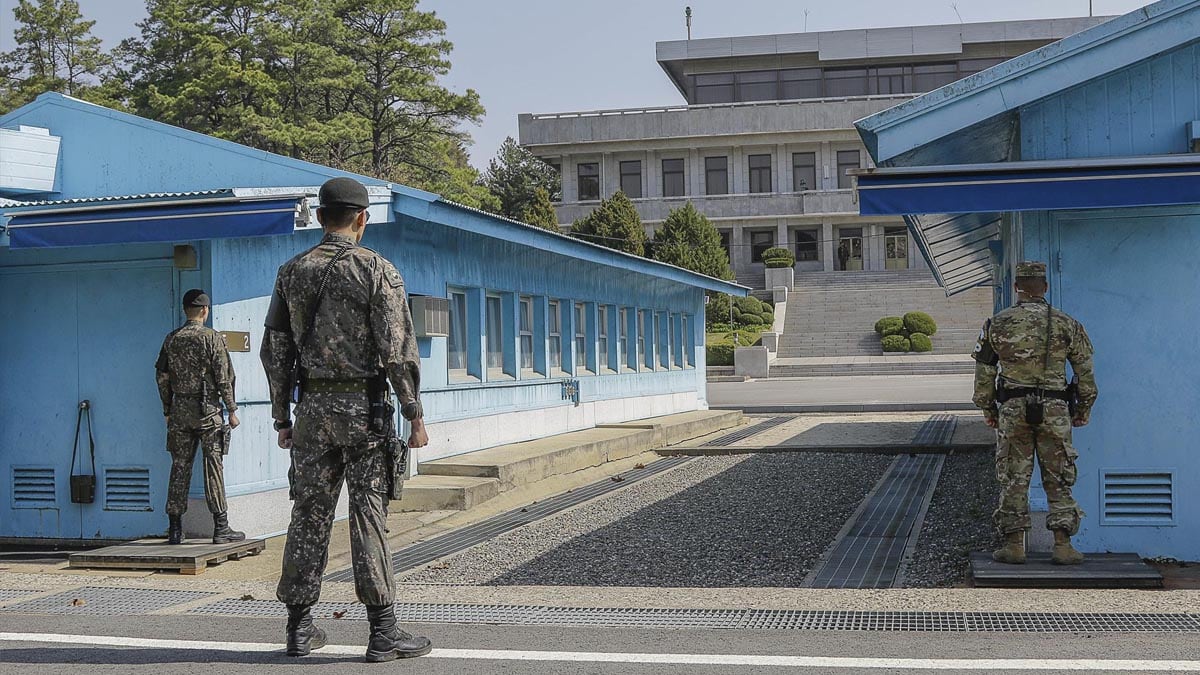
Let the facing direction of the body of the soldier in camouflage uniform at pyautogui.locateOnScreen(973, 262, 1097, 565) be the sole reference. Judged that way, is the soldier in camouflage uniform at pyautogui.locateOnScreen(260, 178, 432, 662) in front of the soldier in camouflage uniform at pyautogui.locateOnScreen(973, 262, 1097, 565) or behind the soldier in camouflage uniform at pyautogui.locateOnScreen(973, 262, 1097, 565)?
behind

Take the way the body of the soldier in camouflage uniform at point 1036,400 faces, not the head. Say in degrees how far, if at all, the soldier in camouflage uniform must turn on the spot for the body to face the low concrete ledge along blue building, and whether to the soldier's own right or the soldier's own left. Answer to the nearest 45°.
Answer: approximately 45° to the soldier's own left

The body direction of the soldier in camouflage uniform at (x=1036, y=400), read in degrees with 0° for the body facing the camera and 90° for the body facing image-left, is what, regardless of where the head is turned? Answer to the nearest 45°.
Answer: approximately 180°

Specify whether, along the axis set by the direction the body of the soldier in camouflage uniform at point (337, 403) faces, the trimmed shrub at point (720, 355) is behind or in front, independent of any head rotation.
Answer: in front

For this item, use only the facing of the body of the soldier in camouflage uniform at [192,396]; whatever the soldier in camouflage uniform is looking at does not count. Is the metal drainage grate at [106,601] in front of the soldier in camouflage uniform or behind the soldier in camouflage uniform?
behind

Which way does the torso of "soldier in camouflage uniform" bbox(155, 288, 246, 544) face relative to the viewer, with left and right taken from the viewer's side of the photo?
facing away from the viewer and to the right of the viewer

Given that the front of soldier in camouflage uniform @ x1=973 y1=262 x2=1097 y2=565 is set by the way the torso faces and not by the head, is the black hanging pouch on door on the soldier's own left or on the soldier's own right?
on the soldier's own left

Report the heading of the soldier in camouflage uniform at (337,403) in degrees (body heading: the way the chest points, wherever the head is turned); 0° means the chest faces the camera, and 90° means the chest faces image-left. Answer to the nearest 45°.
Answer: approximately 225°

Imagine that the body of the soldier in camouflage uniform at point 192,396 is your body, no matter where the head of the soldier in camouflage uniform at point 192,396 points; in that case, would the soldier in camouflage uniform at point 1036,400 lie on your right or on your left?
on your right

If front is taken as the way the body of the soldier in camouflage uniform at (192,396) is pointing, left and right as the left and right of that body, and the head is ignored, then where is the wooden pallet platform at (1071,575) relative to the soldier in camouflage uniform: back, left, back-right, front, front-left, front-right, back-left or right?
right

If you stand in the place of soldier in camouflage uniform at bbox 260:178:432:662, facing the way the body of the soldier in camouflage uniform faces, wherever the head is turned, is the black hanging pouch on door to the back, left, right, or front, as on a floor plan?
left

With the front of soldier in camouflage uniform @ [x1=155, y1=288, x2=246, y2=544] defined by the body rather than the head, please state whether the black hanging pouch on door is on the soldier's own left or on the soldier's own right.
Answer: on the soldier's own left

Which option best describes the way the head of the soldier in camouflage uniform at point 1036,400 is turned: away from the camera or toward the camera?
away from the camera

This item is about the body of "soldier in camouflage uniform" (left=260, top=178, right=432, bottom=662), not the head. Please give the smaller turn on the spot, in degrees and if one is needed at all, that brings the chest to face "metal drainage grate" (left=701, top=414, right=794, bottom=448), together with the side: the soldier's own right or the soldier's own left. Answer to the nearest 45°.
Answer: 0° — they already face it
